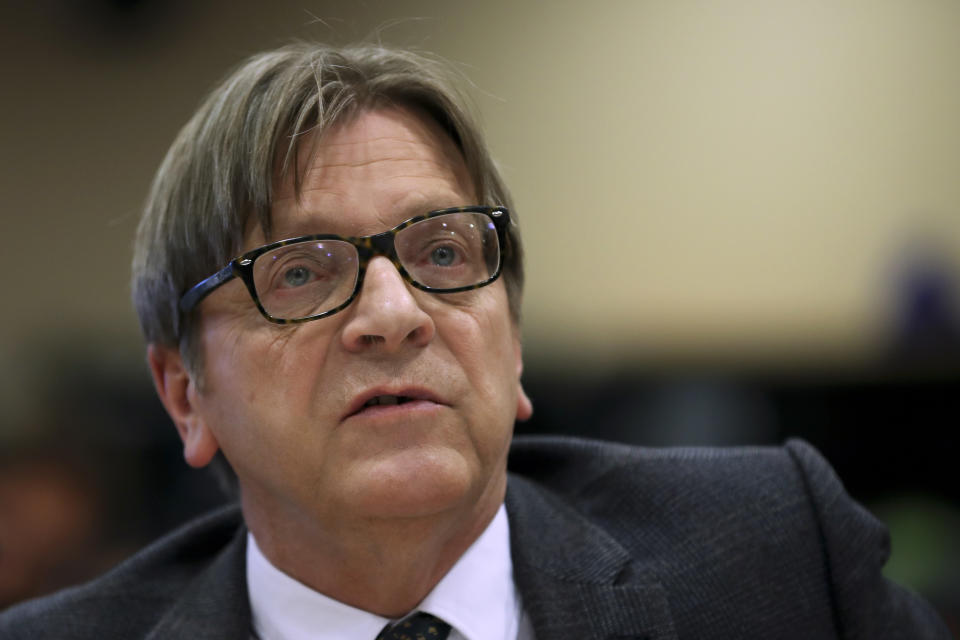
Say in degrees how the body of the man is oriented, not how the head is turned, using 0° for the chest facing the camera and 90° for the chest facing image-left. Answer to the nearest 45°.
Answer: approximately 0°

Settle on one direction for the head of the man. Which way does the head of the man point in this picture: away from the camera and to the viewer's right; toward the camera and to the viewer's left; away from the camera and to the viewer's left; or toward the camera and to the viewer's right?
toward the camera and to the viewer's right
